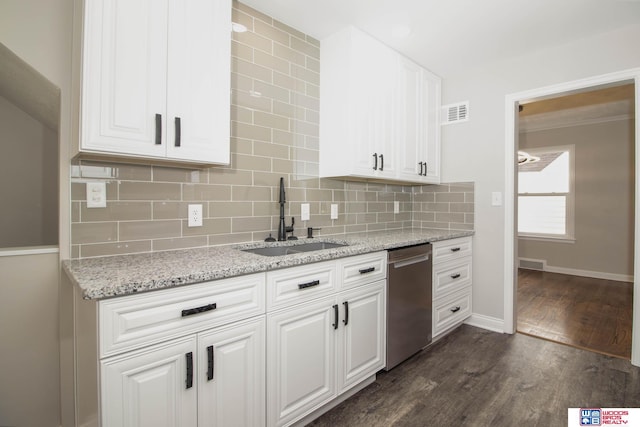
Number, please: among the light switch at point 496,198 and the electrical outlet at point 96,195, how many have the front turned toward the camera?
2

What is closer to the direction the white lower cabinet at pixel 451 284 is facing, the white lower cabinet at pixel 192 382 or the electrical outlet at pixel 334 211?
the white lower cabinet

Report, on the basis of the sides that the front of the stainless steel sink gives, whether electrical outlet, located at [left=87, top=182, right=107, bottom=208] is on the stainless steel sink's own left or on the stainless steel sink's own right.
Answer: on the stainless steel sink's own right

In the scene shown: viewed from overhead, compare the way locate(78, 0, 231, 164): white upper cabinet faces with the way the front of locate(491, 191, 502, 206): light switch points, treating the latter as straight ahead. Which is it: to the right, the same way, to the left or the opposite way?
to the left

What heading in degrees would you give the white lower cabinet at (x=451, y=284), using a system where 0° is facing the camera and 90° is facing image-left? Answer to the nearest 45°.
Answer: approximately 315°

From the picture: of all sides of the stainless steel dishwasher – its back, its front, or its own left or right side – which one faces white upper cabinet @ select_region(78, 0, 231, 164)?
right

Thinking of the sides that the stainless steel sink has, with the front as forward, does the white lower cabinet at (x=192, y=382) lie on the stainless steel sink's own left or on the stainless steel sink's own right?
on the stainless steel sink's own right

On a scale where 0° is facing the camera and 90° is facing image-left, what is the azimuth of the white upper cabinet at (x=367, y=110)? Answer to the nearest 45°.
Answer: approximately 315°

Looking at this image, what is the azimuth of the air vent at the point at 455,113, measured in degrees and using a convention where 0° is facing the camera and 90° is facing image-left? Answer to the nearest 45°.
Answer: approximately 45°

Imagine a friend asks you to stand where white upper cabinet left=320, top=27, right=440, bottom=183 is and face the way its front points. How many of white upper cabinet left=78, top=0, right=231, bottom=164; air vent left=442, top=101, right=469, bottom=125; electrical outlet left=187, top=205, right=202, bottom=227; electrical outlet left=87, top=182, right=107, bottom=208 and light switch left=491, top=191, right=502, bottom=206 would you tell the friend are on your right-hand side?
3

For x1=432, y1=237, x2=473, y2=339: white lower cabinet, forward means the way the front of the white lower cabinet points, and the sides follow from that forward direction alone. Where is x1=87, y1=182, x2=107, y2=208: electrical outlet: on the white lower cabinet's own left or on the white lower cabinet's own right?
on the white lower cabinet's own right

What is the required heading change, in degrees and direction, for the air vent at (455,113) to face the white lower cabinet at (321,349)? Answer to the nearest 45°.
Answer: approximately 45° to its left

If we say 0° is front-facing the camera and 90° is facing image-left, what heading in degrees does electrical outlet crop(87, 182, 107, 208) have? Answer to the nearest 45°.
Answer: approximately 0°
